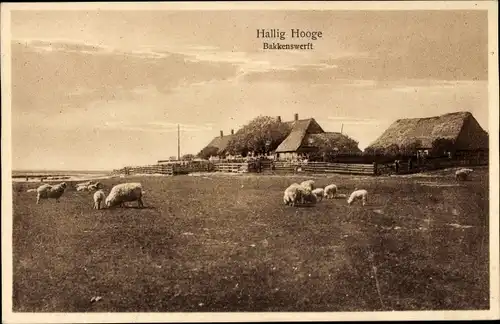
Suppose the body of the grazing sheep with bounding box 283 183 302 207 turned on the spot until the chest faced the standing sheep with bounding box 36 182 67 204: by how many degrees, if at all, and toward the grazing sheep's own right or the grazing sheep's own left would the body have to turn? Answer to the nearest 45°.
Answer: approximately 45° to the grazing sheep's own right

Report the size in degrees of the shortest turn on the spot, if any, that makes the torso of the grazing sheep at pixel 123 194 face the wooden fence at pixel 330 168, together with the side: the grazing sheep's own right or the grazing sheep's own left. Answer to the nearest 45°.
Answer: approximately 180°

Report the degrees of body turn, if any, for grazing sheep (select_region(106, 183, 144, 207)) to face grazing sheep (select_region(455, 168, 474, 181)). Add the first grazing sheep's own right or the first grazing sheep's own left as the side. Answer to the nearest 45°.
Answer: approximately 180°

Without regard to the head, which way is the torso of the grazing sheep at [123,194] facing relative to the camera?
to the viewer's left

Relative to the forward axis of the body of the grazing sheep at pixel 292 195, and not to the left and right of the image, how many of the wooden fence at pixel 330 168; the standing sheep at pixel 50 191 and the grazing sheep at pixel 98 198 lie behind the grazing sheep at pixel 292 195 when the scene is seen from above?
1

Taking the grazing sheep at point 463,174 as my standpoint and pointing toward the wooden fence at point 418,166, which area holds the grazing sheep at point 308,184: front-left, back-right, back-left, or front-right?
front-left

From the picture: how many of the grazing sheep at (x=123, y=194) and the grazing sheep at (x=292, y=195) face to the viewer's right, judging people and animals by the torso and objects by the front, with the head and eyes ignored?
0

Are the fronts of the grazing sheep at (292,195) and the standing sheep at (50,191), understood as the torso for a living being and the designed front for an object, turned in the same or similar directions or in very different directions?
very different directions

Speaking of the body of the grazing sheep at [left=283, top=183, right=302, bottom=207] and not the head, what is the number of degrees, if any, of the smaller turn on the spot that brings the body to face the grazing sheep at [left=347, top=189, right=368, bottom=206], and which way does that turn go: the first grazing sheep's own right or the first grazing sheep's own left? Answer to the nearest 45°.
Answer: approximately 135° to the first grazing sheep's own left
